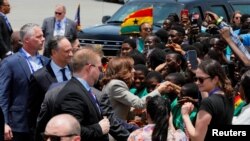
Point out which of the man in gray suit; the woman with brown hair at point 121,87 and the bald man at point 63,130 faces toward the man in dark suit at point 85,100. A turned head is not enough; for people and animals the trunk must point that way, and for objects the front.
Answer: the man in gray suit

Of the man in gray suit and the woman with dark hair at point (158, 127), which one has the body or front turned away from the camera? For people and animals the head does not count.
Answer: the woman with dark hair

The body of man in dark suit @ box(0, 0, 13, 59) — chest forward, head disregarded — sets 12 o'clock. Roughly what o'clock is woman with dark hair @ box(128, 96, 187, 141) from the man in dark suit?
The woman with dark hair is roughly at 1 o'clock from the man in dark suit.

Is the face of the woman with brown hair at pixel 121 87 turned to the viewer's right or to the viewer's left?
to the viewer's right

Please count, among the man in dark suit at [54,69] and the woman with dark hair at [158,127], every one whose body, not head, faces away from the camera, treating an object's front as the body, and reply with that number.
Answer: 1

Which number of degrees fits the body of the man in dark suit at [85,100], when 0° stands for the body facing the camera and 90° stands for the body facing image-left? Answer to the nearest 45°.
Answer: approximately 270°

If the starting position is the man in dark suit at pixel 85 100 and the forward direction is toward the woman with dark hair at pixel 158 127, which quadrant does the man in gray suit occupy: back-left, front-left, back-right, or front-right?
back-left

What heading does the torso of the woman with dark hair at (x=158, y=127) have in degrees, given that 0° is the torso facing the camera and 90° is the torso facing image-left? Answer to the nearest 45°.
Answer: approximately 180°

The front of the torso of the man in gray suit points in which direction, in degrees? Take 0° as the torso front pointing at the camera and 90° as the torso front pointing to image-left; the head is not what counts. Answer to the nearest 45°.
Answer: approximately 0°
